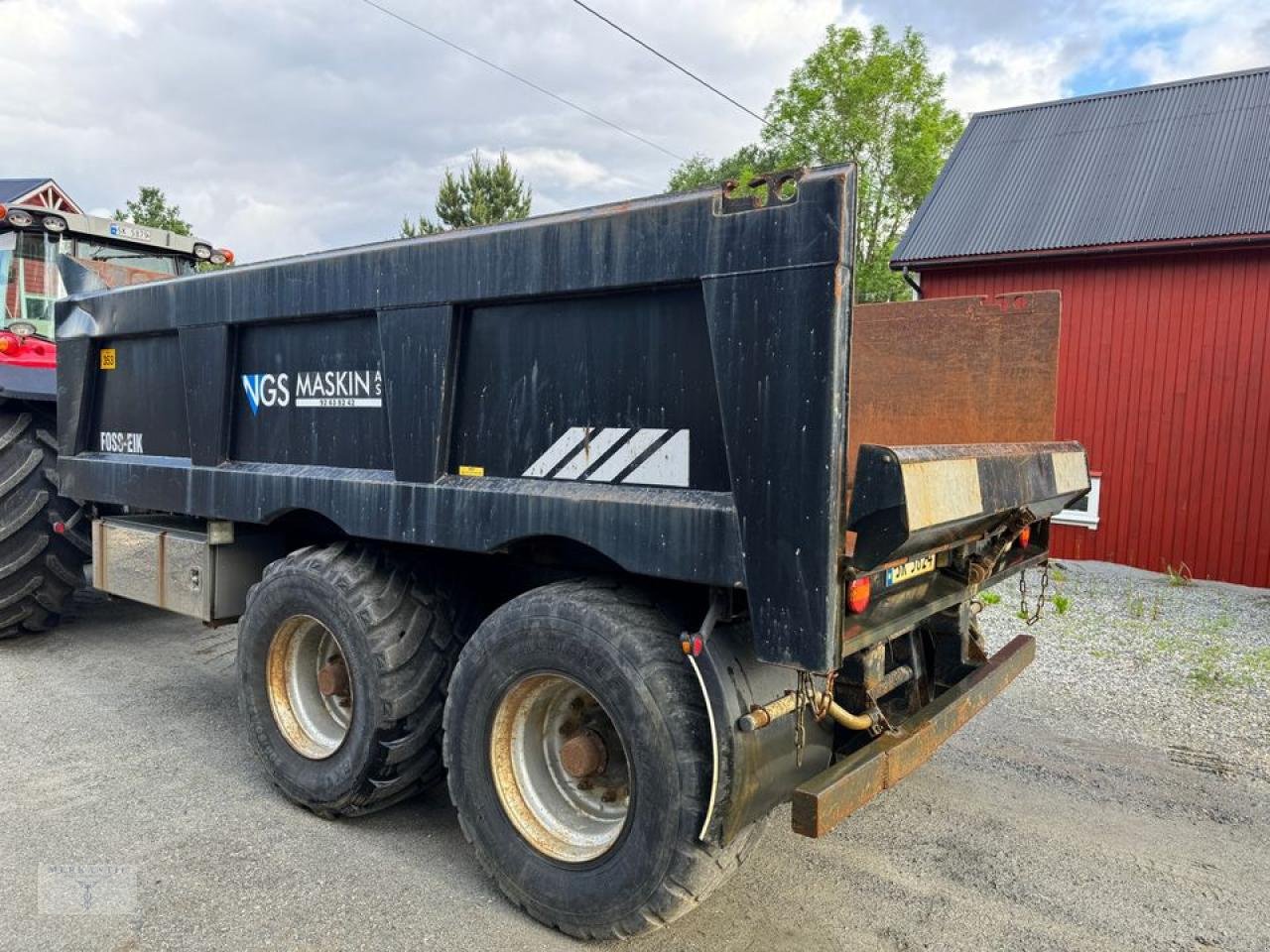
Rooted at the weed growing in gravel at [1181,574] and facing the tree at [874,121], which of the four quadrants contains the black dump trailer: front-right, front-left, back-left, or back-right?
back-left

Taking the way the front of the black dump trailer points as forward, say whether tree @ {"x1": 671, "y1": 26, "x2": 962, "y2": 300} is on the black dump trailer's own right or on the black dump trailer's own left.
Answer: on the black dump trailer's own right

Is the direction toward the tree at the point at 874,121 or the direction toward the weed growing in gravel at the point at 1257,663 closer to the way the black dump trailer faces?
the tree

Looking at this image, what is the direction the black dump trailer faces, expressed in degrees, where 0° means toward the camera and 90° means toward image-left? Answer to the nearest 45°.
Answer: approximately 135°

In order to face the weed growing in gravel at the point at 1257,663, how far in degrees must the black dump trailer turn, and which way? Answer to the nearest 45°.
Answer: approximately 90° to its right

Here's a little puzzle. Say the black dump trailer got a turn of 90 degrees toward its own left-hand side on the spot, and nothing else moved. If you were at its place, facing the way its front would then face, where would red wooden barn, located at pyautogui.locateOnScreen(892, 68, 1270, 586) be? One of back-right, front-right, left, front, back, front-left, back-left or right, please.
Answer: back

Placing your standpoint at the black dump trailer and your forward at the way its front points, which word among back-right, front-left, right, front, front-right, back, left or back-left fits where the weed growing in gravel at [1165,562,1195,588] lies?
right
